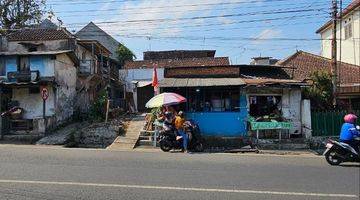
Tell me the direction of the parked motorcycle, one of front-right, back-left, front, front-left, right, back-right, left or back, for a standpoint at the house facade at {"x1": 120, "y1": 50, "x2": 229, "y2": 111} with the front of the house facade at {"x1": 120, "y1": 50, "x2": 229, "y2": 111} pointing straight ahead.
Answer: front

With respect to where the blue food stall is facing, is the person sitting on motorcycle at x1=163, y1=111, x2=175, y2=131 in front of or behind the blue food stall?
in front

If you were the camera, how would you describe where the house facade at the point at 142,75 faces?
facing the viewer

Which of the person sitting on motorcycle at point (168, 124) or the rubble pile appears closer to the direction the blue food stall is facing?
the person sitting on motorcycle

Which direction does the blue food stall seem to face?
toward the camera

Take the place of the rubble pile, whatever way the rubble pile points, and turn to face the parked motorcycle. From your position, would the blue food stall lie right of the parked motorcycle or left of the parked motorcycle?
left

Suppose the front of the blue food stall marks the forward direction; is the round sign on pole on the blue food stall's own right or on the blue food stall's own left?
on the blue food stall's own right

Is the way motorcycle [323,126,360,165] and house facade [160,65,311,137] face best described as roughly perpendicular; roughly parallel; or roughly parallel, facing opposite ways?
roughly perpendicular

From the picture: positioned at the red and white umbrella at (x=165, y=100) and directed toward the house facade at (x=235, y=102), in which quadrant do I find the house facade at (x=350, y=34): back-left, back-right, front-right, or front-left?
front-left

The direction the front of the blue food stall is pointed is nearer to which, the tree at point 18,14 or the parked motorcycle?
the parked motorcycle

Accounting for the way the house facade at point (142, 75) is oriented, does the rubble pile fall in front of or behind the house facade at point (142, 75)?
in front
